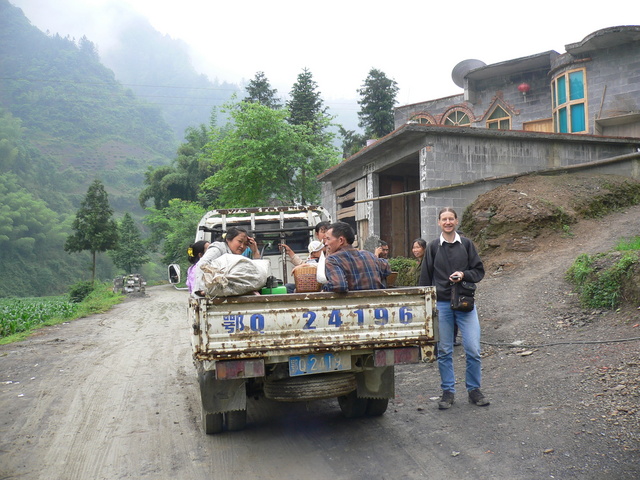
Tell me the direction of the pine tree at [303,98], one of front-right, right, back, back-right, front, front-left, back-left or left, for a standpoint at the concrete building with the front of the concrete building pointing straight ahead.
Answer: right

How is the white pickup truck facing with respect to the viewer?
away from the camera

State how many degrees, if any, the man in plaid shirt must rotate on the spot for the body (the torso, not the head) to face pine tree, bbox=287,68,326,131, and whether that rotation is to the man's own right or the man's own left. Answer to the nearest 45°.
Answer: approximately 45° to the man's own right

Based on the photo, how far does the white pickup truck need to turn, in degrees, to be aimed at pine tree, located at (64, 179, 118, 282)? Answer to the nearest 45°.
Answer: approximately 45° to its left

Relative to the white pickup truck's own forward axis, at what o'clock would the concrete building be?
The concrete building is roughly at 1 o'clock from the white pickup truck.

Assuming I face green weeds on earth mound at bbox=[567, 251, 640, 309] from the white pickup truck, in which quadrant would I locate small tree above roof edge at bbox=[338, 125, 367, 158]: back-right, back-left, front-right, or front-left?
front-left

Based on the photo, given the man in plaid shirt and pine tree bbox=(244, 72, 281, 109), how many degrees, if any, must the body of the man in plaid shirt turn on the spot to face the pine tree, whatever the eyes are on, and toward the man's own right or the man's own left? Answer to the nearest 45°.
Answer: approximately 45° to the man's own right

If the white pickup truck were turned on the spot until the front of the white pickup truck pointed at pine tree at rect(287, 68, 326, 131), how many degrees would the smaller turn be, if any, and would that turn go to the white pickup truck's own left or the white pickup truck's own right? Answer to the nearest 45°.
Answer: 0° — it already faces it

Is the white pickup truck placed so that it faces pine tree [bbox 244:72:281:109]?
yes

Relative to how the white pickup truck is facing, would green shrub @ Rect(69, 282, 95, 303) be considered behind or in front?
in front

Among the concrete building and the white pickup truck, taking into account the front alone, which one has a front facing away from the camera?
the white pickup truck

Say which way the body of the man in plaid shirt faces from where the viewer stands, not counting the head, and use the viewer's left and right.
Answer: facing away from the viewer and to the left of the viewer

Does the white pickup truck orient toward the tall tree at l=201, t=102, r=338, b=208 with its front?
yes

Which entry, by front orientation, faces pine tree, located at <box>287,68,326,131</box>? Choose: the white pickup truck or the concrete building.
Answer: the white pickup truck

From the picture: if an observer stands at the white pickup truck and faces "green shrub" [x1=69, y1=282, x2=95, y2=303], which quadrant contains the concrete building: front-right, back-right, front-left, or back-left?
front-right

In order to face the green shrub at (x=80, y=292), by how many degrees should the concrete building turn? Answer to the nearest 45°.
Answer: approximately 45° to its right

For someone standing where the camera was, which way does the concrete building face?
facing the viewer and to the left of the viewer
